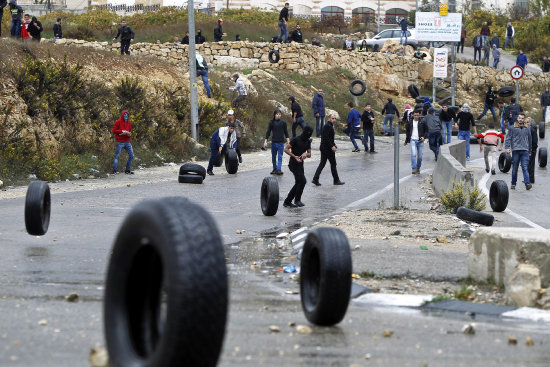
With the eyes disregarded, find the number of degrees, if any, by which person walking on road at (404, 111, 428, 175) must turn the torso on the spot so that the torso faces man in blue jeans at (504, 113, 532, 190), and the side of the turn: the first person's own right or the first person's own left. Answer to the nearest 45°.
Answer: approximately 45° to the first person's own left

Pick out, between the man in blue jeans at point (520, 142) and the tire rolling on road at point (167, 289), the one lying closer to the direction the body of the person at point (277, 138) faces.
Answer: the tire rolling on road

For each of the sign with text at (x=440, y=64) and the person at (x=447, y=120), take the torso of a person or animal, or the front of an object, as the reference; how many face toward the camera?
2

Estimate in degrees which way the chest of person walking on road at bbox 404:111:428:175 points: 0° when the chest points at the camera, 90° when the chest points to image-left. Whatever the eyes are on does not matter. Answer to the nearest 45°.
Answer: approximately 0°

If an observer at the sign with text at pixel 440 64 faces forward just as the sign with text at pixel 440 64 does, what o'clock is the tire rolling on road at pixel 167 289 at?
The tire rolling on road is roughly at 12 o'clock from the sign with text.
